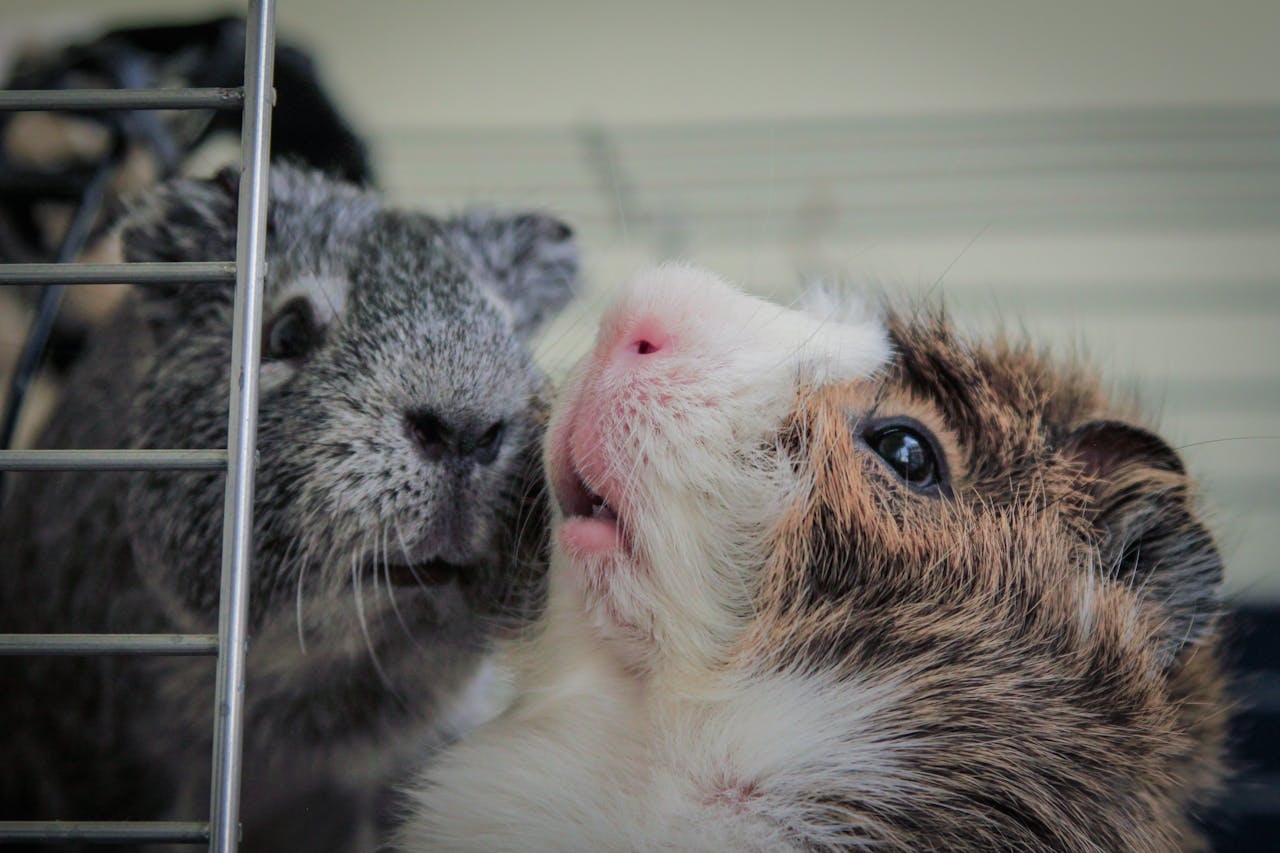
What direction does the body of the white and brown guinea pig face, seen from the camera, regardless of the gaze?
to the viewer's left

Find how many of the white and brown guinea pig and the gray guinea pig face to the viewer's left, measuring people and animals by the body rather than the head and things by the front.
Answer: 1

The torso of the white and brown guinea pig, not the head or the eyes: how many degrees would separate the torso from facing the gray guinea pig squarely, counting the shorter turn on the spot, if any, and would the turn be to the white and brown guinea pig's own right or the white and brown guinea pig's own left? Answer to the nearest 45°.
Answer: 0° — it already faces it

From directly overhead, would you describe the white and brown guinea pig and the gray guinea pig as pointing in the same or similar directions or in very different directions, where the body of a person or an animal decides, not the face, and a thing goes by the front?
very different directions

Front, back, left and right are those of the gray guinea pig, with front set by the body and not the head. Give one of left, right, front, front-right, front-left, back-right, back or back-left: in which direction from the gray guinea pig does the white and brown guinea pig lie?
front

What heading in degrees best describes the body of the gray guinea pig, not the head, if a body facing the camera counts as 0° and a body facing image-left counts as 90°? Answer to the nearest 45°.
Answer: approximately 315°
